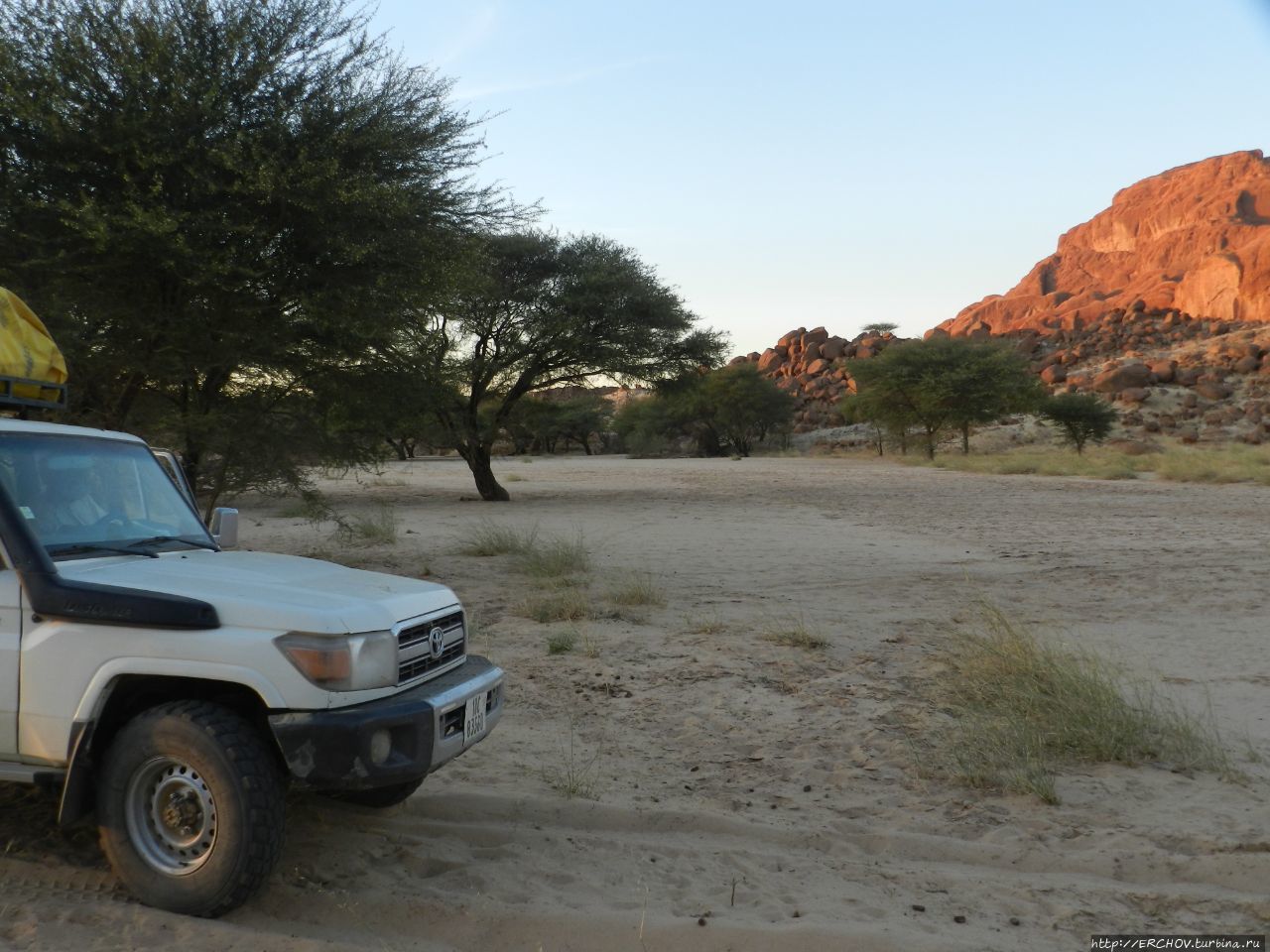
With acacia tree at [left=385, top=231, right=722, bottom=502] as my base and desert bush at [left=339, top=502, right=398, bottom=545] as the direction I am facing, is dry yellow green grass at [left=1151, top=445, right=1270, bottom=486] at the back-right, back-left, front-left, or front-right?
back-left

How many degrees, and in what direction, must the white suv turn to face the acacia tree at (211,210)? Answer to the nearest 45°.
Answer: approximately 135° to its left

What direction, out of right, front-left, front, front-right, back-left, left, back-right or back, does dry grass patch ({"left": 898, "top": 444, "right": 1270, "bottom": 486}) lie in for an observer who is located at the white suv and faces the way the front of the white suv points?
left

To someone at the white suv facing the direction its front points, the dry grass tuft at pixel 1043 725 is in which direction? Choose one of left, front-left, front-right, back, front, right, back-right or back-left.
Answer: front-left

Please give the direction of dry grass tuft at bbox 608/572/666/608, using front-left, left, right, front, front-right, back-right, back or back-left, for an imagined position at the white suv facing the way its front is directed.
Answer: left

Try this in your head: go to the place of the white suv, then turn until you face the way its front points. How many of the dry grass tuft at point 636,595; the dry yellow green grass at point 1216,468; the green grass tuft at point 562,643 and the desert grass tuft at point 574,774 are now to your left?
4

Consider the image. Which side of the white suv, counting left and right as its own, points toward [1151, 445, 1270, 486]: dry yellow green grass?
left

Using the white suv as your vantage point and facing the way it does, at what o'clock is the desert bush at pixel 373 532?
The desert bush is roughly at 8 o'clock from the white suv.

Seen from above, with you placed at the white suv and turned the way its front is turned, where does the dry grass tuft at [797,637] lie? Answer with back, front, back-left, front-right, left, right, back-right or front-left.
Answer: left

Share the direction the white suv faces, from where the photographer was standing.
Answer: facing the viewer and to the right of the viewer
